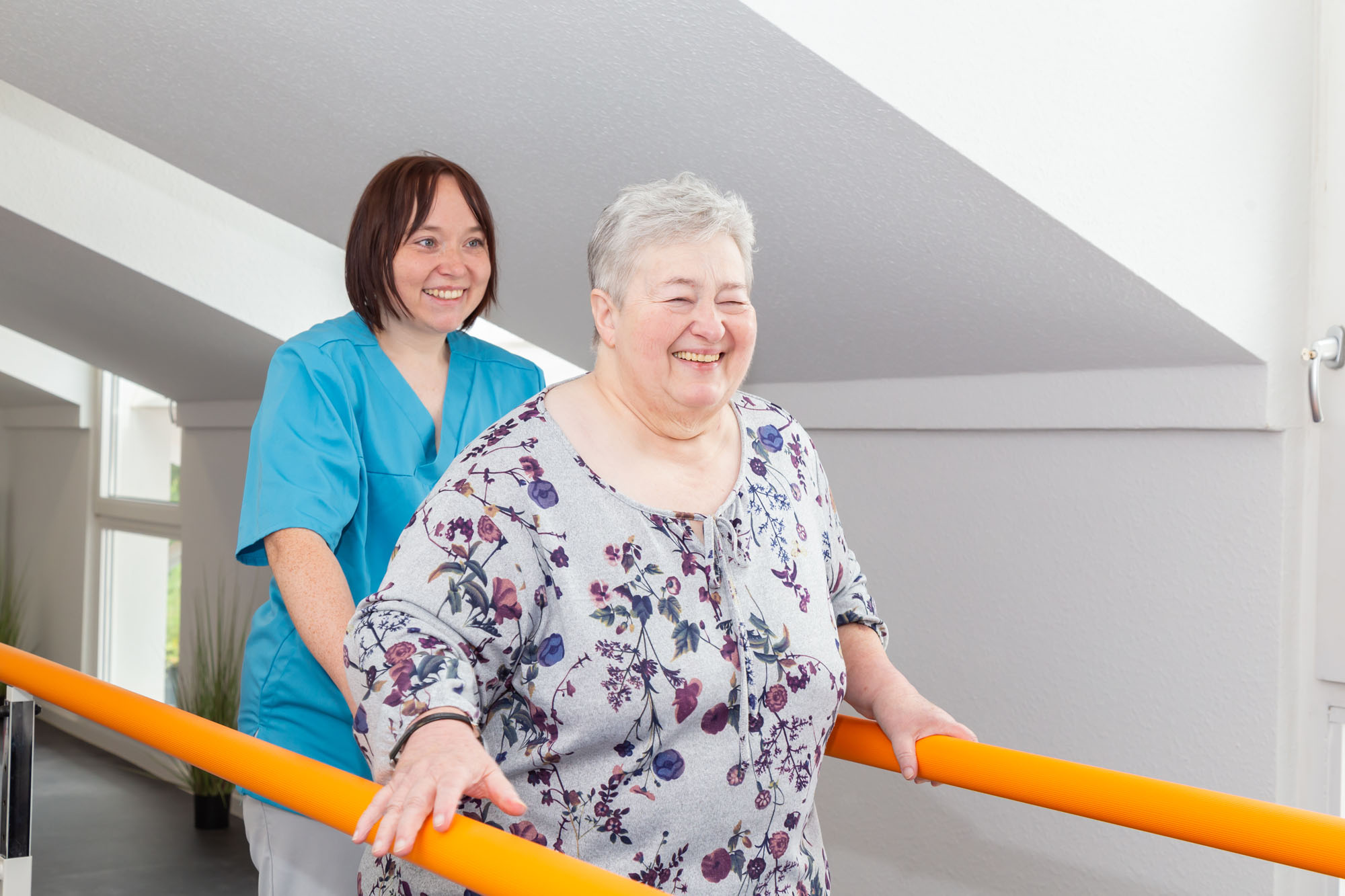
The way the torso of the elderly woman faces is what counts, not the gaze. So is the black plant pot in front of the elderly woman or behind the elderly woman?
behind

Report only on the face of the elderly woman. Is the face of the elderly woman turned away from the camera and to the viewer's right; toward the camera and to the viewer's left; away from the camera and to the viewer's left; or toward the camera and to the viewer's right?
toward the camera and to the viewer's right

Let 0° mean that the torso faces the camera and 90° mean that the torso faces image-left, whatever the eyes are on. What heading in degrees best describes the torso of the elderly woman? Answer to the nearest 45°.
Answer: approximately 315°
